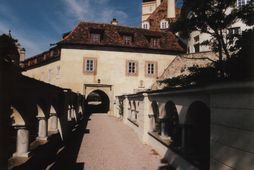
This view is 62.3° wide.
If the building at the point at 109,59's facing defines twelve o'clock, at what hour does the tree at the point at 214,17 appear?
The tree is roughly at 11 o'clock from the building.

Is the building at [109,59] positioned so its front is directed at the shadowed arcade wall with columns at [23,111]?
yes

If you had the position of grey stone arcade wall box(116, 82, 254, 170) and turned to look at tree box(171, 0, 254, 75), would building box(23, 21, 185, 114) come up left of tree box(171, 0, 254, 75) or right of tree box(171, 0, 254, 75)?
left

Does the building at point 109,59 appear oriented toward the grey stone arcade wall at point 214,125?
yes

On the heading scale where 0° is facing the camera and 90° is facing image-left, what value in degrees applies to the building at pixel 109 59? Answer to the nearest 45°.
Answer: approximately 0°

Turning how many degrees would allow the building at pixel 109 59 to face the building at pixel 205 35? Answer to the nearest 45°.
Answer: approximately 90° to its left

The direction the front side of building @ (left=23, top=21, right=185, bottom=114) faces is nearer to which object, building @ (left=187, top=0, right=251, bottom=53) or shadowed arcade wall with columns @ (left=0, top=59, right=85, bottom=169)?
the shadowed arcade wall with columns
